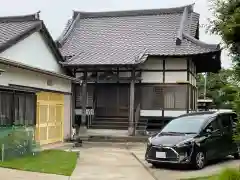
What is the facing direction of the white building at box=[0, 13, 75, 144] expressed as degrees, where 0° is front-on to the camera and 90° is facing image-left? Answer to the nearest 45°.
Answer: approximately 315°

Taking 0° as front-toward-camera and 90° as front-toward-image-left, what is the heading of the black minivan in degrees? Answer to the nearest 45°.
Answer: approximately 45°

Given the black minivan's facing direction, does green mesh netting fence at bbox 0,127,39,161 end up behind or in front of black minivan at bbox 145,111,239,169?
in front

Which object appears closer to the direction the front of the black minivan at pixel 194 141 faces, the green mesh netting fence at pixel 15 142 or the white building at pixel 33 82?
the green mesh netting fence

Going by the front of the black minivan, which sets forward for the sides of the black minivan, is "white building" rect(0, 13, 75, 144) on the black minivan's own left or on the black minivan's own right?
on the black minivan's own right

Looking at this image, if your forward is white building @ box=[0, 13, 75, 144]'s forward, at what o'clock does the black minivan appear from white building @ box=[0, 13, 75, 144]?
The black minivan is roughly at 12 o'clock from the white building.

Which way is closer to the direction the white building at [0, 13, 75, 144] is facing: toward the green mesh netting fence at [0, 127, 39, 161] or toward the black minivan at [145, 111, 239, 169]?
the black minivan

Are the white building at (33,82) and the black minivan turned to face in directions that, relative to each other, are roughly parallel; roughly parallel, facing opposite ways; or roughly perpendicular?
roughly perpendicular

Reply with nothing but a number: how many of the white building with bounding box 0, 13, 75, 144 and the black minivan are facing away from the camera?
0

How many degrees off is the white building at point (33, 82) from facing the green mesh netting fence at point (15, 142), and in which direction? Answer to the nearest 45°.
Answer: approximately 45° to its right
